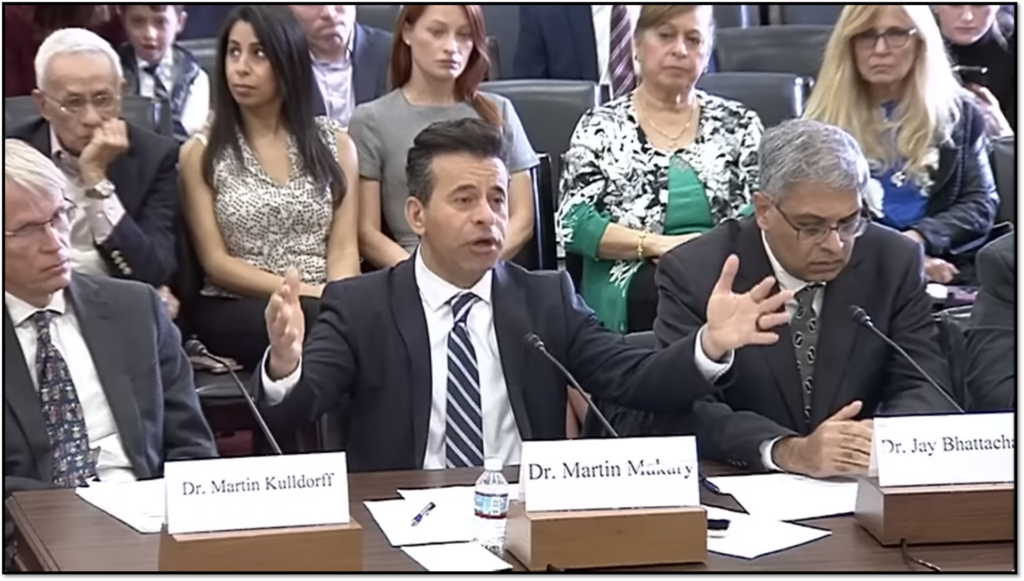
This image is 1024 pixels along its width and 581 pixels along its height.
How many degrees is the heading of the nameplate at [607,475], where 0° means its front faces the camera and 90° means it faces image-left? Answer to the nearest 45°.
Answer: approximately 0°

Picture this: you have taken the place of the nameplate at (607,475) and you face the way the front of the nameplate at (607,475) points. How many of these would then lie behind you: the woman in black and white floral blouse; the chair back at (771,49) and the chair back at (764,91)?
3

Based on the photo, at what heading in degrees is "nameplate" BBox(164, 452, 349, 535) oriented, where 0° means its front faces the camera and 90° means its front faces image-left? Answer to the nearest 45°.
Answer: approximately 0°

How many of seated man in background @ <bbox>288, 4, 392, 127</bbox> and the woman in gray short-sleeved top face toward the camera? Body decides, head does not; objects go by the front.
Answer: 2

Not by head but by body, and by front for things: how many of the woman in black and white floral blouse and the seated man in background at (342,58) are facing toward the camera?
2

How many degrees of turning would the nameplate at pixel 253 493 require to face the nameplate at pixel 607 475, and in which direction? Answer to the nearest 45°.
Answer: approximately 90° to its left

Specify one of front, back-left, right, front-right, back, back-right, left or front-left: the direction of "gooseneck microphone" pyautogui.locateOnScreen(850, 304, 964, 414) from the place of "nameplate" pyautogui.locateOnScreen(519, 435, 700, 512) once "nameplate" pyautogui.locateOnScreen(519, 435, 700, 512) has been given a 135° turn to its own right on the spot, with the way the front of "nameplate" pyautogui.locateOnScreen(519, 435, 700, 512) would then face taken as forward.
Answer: right
